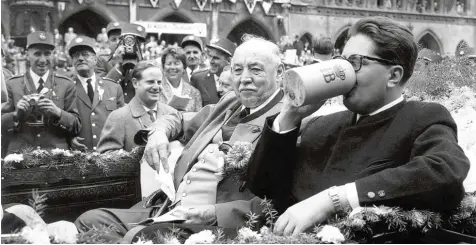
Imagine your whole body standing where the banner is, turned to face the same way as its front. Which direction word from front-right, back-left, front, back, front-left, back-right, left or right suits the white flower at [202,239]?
front

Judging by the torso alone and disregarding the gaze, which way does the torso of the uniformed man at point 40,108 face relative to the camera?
toward the camera

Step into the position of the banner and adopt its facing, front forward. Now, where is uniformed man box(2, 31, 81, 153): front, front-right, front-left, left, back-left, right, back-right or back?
front

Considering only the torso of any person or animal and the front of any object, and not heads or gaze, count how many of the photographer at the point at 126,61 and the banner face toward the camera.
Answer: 2

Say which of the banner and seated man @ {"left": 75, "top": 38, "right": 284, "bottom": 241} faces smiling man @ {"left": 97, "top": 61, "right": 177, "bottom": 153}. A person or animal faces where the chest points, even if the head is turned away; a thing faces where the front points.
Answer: the banner

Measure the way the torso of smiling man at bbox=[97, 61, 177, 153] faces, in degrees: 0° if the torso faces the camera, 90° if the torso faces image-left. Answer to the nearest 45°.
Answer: approximately 315°

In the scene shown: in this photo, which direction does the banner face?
toward the camera

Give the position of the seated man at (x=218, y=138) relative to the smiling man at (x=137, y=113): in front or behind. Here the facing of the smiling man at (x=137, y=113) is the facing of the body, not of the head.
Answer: in front

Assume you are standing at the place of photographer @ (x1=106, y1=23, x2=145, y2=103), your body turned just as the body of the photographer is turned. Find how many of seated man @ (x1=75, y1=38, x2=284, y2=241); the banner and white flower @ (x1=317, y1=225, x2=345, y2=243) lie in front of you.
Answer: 2

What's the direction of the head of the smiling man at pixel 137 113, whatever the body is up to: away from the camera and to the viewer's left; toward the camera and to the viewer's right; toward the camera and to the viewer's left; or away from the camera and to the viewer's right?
toward the camera and to the viewer's right

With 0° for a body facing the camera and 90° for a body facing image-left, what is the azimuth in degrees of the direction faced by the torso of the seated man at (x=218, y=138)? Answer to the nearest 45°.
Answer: approximately 45°

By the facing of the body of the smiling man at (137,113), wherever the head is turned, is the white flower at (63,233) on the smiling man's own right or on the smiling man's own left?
on the smiling man's own right

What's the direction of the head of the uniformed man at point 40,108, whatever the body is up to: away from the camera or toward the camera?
toward the camera

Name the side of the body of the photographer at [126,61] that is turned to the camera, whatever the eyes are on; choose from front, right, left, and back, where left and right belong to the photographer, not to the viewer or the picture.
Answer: front

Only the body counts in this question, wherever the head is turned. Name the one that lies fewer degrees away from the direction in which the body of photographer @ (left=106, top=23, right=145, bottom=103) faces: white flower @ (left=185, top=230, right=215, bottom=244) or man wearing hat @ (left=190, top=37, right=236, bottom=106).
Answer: the white flower
